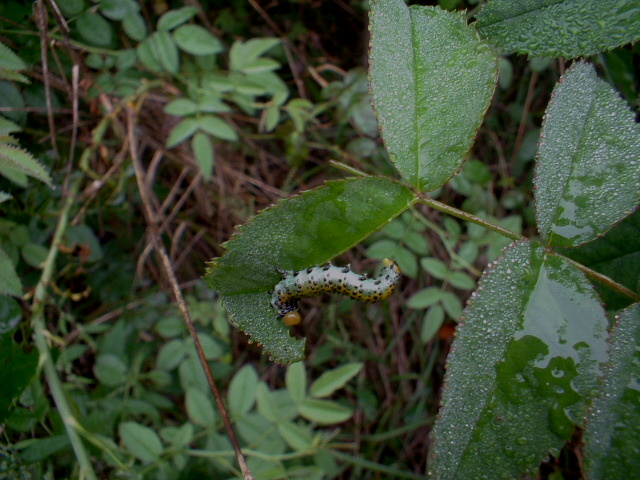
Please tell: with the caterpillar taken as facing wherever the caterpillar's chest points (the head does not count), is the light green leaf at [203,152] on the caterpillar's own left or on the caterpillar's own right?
on the caterpillar's own right

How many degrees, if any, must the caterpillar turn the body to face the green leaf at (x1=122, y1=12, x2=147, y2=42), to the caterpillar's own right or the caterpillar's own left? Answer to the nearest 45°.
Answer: approximately 45° to the caterpillar's own right

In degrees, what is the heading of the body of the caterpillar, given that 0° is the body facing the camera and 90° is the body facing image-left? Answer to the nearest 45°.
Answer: approximately 90°
